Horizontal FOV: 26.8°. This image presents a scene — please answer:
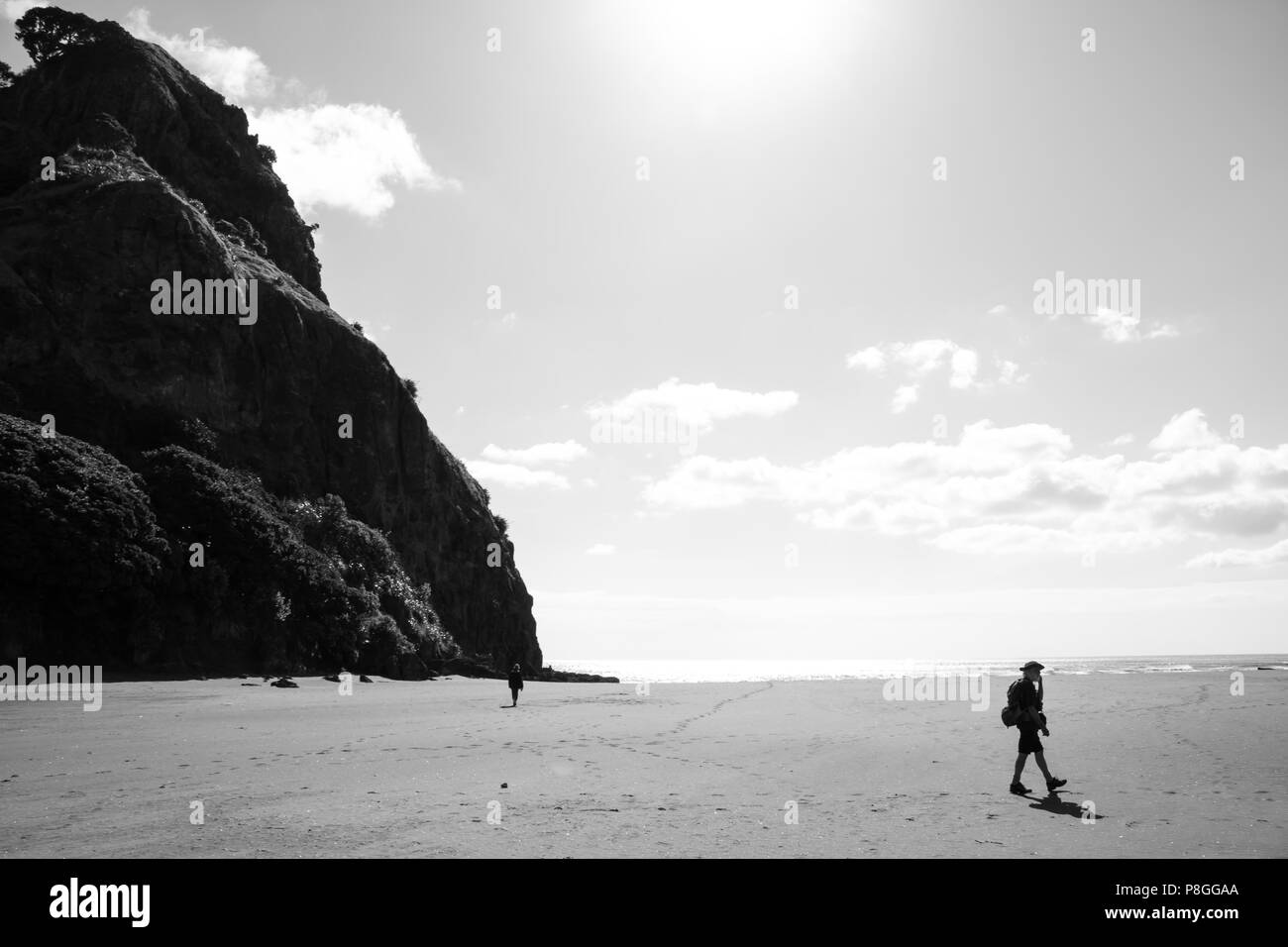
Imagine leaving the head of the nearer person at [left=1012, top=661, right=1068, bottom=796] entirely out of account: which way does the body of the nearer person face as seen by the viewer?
to the viewer's right
